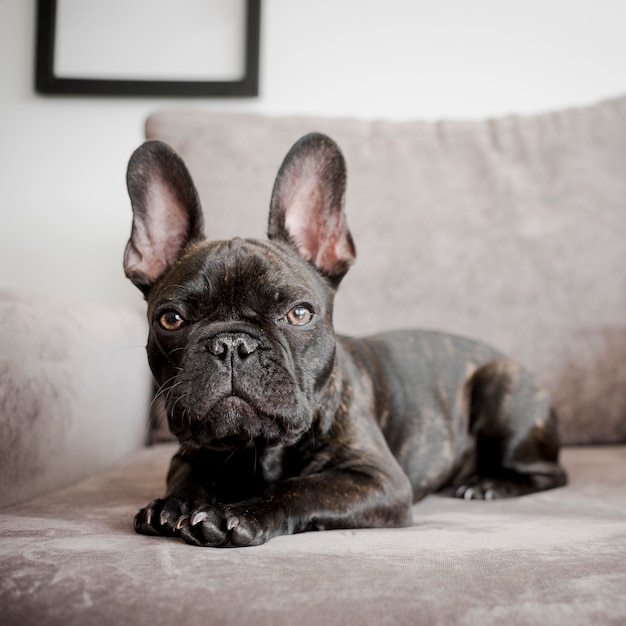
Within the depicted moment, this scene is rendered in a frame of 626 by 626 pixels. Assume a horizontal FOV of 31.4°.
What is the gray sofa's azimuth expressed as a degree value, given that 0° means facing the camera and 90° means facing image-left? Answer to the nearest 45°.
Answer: approximately 0°

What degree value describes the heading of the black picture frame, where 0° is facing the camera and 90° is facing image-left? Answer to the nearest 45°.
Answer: approximately 0°

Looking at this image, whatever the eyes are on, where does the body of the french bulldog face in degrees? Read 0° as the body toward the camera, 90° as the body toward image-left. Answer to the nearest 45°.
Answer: approximately 45°

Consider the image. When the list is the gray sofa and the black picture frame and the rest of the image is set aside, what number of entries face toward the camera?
2

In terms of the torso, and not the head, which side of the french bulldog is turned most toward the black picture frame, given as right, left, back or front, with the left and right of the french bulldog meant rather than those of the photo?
right

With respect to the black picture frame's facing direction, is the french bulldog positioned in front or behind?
in front
